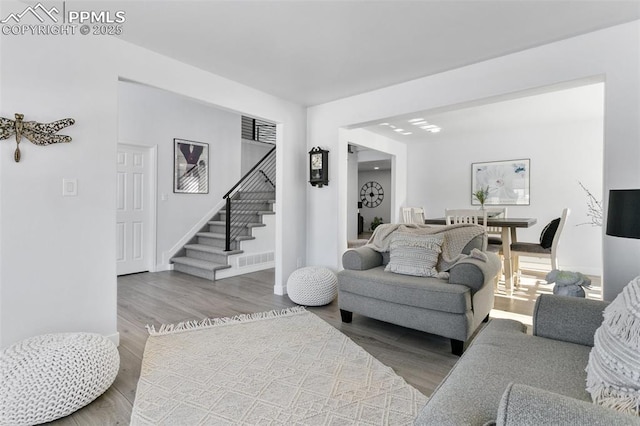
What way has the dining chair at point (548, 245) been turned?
to the viewer's left

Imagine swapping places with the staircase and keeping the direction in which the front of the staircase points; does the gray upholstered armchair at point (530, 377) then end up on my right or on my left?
on my left

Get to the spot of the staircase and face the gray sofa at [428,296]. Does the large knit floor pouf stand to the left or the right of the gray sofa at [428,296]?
right

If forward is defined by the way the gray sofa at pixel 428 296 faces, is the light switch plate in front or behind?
in front

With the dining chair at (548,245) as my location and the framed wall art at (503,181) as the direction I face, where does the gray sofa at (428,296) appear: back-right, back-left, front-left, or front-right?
back-left

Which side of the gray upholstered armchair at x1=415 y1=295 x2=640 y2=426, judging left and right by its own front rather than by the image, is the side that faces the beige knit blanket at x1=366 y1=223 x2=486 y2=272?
right

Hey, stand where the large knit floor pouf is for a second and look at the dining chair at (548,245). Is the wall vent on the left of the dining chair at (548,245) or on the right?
left

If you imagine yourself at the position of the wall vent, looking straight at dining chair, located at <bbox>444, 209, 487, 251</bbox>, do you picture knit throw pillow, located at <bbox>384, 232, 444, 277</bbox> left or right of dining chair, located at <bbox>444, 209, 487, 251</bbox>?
right

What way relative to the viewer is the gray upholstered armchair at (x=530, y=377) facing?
to the viewer's left

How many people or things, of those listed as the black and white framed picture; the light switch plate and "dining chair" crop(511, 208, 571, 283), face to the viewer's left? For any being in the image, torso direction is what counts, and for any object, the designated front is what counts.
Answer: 1

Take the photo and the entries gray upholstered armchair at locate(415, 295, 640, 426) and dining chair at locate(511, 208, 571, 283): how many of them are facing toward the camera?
0

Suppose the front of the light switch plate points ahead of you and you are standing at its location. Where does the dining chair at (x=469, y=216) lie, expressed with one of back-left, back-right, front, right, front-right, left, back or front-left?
left

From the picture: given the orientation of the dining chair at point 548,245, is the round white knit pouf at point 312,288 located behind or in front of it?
in front
